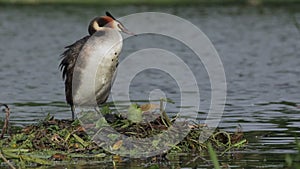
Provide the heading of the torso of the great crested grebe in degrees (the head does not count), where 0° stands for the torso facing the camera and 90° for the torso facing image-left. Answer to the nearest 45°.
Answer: approximately 315°
